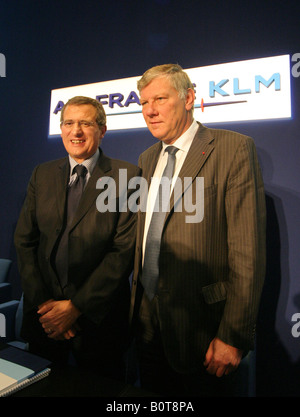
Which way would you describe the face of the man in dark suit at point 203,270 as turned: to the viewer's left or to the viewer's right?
to the viewer's left

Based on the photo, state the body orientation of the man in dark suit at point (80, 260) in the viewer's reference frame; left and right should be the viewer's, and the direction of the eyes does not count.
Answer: facing the viewer and to the left of the viewer

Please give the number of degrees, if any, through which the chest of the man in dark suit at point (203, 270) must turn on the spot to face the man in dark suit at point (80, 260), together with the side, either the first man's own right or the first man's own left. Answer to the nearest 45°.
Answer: approximately 45° to the first man's own right

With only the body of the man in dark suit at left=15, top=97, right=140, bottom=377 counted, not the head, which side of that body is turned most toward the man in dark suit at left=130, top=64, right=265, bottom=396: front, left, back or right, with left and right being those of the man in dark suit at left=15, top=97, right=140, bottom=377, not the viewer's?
left

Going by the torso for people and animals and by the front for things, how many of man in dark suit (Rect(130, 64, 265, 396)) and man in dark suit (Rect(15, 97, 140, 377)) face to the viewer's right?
0
